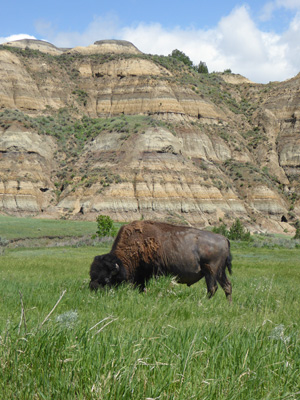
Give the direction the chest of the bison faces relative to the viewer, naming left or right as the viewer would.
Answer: facing to the left of the viewer
